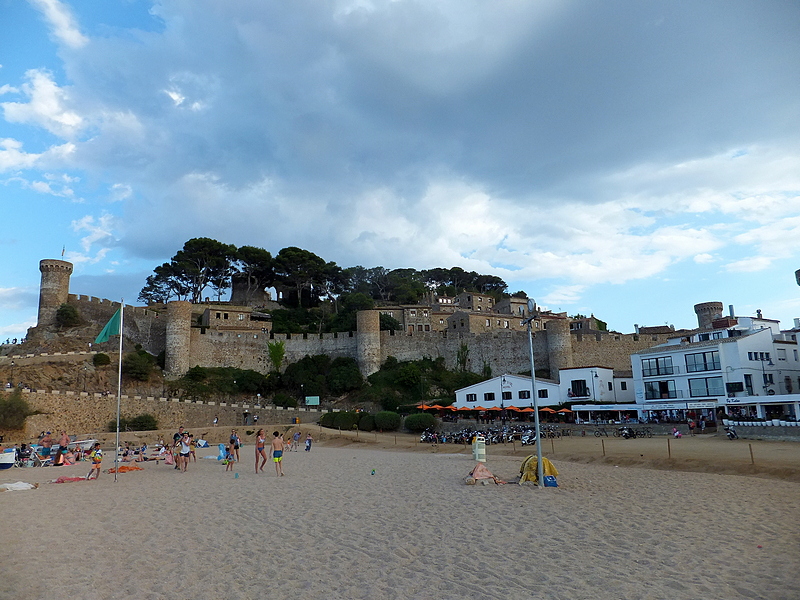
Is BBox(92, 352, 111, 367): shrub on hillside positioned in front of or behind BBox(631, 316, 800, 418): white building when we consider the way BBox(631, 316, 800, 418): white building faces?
in front

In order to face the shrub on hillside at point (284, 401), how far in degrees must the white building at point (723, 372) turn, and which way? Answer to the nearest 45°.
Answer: approximately 45° to its right

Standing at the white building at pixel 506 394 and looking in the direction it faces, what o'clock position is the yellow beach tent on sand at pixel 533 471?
The yellow beach tent on sand is roughly at 12 o'clock from the white building.

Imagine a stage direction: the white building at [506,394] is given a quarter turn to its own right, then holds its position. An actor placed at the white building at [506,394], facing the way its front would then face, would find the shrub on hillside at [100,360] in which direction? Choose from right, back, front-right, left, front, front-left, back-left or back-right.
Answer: front

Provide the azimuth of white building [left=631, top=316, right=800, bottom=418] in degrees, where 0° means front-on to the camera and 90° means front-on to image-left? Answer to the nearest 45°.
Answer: approximately 45°

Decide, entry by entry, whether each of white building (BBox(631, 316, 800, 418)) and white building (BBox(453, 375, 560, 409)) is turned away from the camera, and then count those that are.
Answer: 0

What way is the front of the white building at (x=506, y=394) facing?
toward the camera

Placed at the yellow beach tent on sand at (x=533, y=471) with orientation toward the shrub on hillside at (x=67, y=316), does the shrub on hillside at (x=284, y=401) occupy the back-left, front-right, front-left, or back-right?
front-right

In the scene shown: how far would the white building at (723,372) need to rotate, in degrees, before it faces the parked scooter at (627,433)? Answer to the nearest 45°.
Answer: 0° — it already faces it
